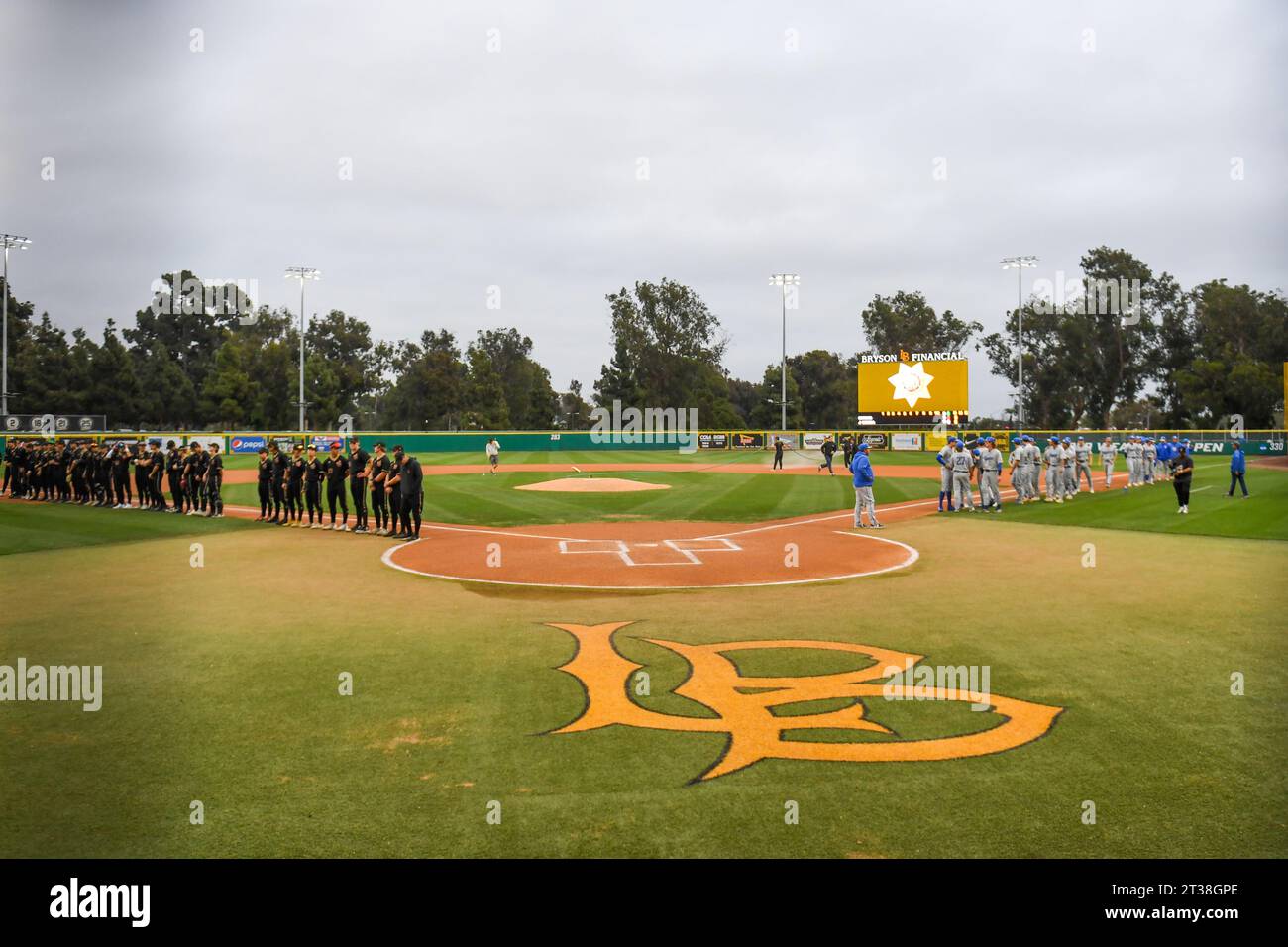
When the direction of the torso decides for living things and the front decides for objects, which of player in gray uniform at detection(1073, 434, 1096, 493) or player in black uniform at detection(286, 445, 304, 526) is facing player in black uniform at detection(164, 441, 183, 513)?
the player in gray uniform

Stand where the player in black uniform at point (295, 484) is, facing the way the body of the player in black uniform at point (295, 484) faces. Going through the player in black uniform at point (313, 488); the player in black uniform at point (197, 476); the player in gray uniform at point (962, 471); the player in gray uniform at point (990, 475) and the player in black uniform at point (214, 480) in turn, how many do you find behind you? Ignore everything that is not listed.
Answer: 2

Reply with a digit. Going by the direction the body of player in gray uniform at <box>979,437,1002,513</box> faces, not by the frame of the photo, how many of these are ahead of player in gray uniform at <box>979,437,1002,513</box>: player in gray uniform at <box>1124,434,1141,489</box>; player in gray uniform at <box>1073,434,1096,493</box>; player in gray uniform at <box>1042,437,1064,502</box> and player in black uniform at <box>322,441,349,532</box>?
1

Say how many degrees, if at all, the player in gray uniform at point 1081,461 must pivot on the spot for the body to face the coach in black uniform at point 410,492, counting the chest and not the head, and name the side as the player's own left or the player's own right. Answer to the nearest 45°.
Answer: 0° — they already face them

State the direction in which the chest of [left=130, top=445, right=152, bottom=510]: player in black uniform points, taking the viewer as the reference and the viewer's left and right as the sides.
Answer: facing the viewer and to the right of the viewer

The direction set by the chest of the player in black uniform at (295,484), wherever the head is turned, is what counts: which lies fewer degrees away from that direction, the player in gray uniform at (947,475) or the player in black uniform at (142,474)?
the player in gray uniform

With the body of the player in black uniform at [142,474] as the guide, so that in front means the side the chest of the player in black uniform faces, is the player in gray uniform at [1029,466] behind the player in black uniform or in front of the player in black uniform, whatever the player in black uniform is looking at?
in front

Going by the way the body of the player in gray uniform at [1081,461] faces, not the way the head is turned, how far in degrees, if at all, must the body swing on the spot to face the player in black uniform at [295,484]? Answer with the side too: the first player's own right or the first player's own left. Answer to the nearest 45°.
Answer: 0° — they already face them

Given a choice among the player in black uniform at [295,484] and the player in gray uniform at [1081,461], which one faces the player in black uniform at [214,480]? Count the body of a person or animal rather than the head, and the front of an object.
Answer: the player in gray uniform

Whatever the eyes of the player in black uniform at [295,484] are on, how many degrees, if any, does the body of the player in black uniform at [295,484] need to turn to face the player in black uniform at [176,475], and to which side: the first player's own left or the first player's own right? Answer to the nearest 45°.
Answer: approximately 90° to the first player's own right

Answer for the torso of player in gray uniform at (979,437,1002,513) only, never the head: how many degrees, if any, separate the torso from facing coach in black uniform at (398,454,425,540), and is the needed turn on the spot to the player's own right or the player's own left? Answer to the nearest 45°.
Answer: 0° — they already face them

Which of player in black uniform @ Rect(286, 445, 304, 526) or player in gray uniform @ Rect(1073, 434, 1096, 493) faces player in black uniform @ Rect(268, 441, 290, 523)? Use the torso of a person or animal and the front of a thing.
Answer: the player in gray uniform

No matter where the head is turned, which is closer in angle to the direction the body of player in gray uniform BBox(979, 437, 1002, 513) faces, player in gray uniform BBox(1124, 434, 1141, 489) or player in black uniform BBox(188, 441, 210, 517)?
the player in black uniform

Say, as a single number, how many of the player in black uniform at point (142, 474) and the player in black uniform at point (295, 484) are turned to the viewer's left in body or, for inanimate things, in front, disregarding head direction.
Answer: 0

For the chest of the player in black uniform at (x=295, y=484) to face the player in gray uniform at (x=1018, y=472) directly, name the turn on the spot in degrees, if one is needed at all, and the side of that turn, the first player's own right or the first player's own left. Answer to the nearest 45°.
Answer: approximately 45° to the first player's own left

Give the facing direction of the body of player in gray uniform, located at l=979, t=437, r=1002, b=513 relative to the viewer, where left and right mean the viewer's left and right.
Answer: facing the viewer and to the left of the viewer

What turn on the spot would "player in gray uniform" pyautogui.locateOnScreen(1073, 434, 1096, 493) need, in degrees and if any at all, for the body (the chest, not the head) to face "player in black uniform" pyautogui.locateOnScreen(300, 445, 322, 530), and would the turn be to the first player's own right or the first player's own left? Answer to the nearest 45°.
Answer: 0° — they already face them

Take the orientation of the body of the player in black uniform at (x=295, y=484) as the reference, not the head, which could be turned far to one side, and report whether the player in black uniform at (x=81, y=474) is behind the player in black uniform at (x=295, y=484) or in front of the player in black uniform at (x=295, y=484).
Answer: behind
